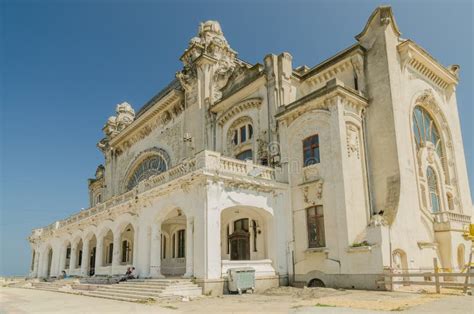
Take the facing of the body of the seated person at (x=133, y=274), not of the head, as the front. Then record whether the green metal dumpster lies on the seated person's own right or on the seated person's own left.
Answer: on the seated person's own left

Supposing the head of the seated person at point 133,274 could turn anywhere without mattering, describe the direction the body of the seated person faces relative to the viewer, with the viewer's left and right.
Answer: facing the viewer and to the left of the viewer

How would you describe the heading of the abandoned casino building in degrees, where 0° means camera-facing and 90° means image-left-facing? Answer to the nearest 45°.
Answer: approximately 45°

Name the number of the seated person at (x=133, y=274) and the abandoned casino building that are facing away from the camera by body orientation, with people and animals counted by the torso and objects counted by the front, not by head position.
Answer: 0
